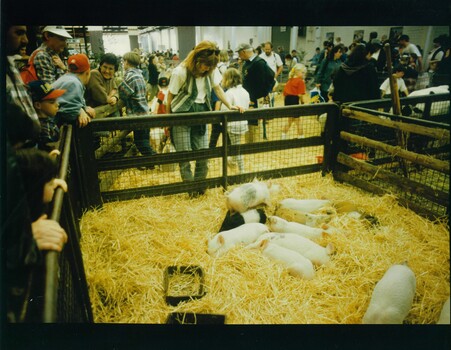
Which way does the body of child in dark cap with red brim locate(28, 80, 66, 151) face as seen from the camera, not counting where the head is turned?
to the viewer's right

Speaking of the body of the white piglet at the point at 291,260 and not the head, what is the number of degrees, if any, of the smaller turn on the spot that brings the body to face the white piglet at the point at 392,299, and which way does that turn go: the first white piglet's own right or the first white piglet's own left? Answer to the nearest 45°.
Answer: approximately 180°

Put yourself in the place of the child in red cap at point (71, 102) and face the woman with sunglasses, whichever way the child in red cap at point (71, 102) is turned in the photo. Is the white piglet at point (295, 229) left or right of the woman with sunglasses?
right

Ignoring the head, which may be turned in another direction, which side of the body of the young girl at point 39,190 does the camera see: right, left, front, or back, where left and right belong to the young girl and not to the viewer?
right

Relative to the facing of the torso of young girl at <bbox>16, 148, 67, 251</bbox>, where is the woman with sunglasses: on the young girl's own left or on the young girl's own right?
on the young girl's own left
